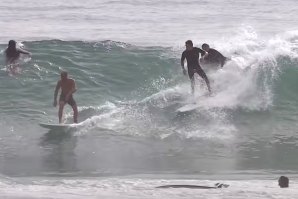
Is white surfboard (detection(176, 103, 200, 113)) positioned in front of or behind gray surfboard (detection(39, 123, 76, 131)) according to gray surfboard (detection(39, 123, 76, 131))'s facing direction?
behind

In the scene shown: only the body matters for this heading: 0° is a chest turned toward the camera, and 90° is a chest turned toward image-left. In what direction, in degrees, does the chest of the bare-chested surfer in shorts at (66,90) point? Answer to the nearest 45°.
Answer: approximately 45°

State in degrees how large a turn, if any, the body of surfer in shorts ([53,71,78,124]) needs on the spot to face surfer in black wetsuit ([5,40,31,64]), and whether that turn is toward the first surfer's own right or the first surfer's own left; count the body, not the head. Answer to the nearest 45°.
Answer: approximately 135° to the first surfer's own right

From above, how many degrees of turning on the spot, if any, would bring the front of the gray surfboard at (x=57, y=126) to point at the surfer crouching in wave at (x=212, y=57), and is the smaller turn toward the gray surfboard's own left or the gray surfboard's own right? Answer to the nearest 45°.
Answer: approximately 135° to the gray surfboard's own right

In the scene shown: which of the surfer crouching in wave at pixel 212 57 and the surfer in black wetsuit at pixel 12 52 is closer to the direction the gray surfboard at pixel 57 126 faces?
the surfer in black wetsuit

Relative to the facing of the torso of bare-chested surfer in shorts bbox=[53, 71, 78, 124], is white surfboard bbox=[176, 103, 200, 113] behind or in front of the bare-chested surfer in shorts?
behind

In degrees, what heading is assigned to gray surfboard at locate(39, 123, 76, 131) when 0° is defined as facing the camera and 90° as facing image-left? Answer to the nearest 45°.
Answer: approximately 90°
